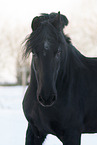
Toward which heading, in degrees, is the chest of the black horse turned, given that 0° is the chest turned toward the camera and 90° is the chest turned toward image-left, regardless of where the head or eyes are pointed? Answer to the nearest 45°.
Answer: approximately 45°
